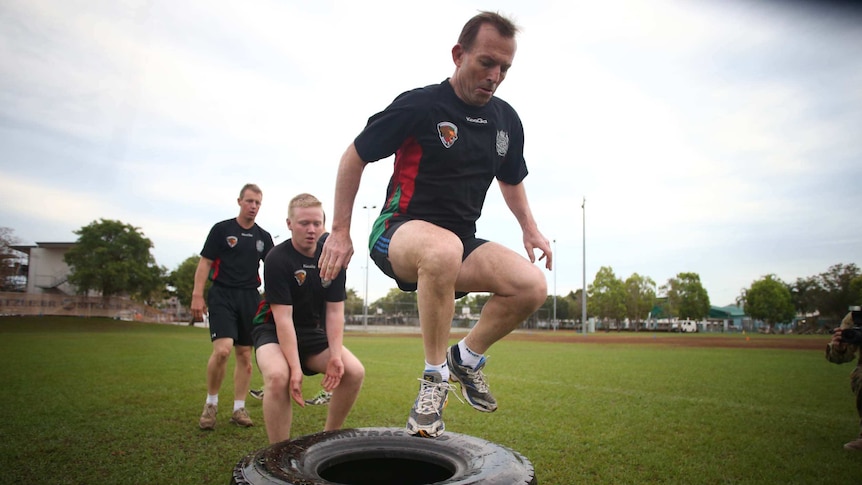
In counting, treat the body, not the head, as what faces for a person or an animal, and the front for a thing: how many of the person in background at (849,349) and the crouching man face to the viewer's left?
1

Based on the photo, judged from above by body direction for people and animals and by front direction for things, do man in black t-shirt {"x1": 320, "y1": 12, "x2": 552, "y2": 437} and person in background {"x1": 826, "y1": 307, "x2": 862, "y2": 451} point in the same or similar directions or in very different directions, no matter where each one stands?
very different directions

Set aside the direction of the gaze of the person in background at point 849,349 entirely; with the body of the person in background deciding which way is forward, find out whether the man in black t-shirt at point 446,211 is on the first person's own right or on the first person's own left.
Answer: on the first person's own left

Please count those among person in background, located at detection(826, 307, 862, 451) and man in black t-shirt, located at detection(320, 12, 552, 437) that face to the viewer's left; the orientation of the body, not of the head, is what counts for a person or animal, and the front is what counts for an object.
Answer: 1

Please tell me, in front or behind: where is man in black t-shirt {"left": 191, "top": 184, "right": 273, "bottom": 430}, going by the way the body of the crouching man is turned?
behind

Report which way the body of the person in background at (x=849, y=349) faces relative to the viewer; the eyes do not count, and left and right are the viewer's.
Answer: facing to the left of the viewer

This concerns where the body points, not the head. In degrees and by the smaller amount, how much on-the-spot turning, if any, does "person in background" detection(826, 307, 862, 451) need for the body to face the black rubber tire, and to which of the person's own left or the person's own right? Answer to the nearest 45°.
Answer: approximately 45° to the person's own left

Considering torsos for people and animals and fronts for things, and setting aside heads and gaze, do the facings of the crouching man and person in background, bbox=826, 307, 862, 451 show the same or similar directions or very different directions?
very different directions
